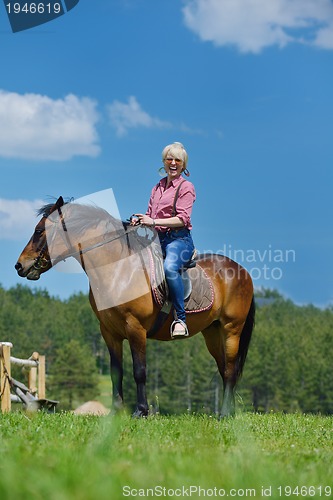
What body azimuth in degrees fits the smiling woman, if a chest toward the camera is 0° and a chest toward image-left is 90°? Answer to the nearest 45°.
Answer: approximately 45°

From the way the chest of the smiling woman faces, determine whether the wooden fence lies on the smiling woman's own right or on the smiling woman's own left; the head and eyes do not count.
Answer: on the smiling woman's own right
